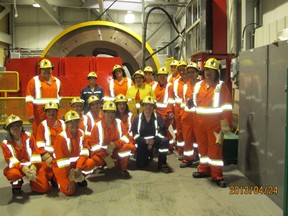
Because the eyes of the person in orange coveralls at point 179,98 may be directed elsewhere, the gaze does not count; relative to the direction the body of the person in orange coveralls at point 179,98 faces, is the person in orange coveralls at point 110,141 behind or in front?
in front

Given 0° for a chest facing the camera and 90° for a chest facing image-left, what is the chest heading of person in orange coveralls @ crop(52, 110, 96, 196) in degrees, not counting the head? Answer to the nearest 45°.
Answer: approximately 315°

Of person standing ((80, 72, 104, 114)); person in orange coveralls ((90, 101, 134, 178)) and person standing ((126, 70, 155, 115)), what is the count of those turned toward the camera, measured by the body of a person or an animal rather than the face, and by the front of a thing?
3

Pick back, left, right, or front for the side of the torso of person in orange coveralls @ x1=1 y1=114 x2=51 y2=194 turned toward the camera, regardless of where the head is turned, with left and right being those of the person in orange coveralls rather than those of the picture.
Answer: front

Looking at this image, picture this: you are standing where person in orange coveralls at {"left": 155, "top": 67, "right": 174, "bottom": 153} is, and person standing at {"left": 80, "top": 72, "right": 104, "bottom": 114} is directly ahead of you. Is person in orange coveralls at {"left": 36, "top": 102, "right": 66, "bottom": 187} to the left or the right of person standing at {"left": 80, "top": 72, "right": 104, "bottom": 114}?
left

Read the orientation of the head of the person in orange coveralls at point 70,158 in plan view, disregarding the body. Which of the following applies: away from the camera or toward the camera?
toward the camera

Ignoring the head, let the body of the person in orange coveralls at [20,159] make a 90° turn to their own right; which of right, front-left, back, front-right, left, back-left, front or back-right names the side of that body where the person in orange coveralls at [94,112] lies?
back-right

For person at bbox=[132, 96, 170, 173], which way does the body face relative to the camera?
toward the camera

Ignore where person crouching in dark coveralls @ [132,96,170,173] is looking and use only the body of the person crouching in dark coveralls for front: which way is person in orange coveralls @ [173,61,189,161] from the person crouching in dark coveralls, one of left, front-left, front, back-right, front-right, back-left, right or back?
back-left

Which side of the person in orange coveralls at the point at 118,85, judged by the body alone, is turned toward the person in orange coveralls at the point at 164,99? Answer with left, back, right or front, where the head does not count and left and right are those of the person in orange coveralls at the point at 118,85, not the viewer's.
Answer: left

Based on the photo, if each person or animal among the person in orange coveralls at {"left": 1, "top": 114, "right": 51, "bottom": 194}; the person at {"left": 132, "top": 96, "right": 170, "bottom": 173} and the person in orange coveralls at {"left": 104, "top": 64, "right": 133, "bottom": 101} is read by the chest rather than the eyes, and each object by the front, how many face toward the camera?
3
